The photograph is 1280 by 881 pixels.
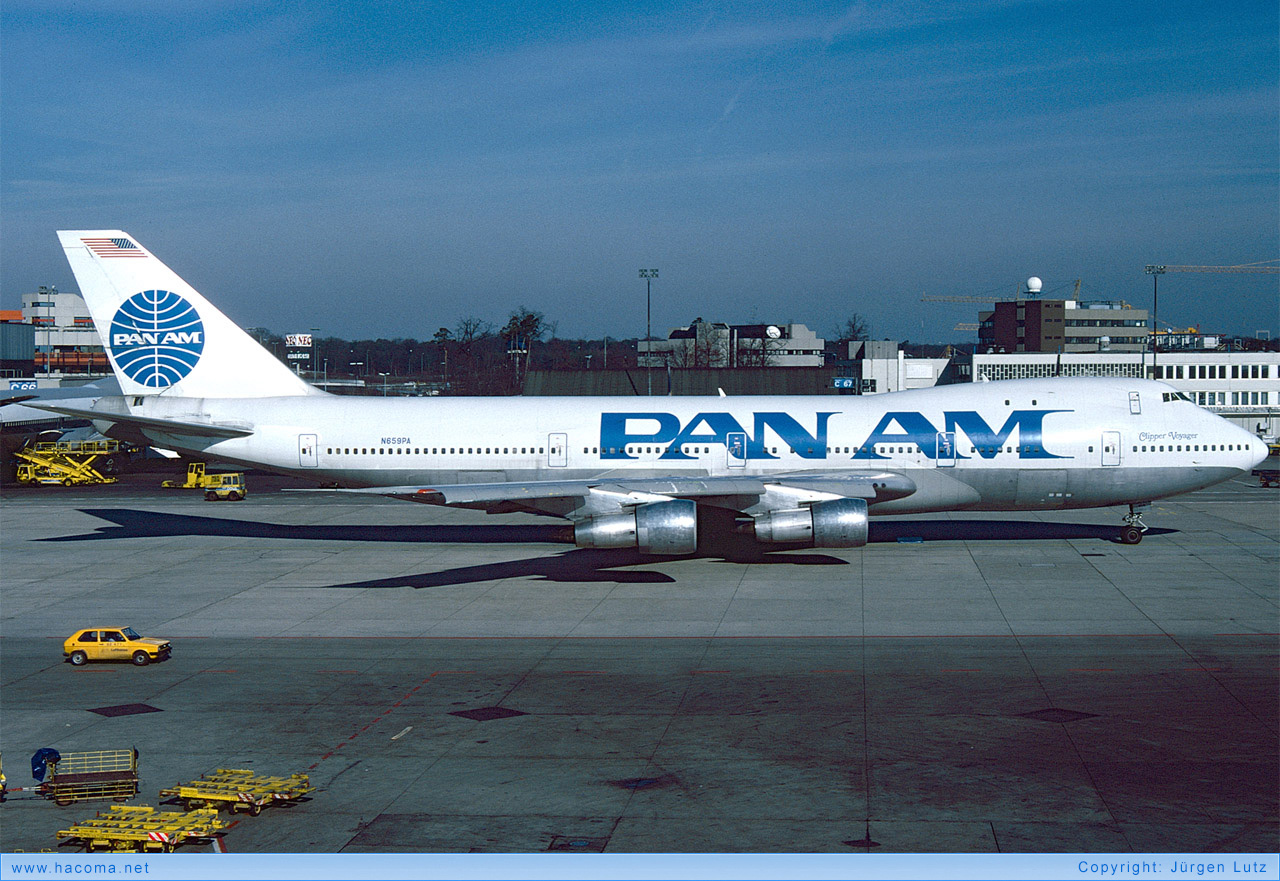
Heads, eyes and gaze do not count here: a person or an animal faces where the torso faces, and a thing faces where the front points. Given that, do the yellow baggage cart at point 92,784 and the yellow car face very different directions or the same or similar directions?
very different directions

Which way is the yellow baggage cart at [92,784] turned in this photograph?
to the viewer's left

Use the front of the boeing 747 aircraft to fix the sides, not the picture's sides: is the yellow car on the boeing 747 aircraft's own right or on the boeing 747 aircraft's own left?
on the boeing 747 aircraft's own right

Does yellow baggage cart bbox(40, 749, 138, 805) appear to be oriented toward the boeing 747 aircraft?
no

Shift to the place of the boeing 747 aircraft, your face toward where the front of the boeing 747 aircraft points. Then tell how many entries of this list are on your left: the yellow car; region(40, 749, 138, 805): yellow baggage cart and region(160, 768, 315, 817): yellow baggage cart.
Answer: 0

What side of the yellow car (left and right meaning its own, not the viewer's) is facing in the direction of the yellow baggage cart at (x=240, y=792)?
right

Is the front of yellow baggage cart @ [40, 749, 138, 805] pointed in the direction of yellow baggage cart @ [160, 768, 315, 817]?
no

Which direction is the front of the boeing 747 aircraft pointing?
to the viewer's right

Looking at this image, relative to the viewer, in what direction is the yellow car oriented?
to the viewer's right

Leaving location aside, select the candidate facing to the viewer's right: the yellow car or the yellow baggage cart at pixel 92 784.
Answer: the yellow car

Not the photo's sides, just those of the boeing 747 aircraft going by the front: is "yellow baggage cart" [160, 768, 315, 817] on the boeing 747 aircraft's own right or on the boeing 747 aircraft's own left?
on the boeing 747 aircraft's own right

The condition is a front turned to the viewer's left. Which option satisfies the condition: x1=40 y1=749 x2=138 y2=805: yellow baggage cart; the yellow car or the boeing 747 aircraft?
the yellow baggage cart

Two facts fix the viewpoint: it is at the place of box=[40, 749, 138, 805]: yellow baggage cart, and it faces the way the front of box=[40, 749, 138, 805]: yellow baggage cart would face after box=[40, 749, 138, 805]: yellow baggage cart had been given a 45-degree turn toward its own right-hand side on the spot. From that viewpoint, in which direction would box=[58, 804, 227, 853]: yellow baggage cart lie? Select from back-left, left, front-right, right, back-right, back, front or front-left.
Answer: back-left

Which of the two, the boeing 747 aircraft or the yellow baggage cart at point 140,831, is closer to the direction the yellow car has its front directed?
the boeing 747 aircraft

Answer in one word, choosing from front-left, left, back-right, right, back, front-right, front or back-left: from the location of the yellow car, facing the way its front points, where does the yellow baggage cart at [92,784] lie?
right

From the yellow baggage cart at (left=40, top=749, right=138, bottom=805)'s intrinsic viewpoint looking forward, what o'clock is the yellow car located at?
The yellow car is roughly at 3 o'clock from the yellow baggage cart.
